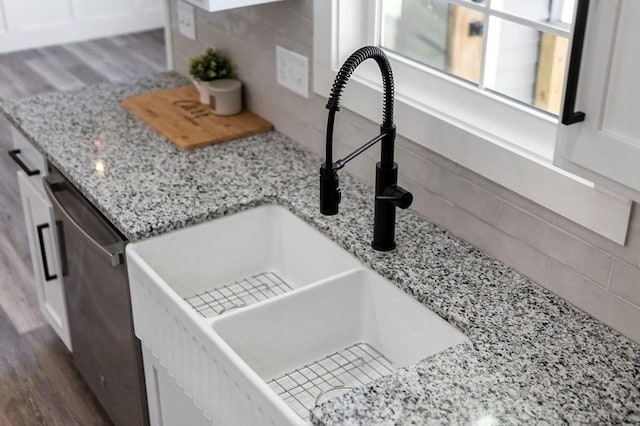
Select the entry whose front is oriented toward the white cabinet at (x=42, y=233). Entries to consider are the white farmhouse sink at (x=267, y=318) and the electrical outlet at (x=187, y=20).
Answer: the electrical outlet

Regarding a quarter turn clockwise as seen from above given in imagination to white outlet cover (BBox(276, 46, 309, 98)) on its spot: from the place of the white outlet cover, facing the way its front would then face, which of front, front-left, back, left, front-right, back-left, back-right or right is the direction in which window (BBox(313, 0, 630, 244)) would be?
back

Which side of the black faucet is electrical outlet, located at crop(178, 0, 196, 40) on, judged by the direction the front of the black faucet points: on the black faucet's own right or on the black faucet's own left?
on the black faucet's own right

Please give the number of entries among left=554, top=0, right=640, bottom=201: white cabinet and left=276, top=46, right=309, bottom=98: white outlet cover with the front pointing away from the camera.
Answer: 0

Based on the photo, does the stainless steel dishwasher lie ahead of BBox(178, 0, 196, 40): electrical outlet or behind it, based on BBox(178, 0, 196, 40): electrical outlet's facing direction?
ahead

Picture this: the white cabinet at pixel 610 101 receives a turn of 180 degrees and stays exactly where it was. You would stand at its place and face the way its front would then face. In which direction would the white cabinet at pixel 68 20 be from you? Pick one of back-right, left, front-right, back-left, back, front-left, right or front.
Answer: left

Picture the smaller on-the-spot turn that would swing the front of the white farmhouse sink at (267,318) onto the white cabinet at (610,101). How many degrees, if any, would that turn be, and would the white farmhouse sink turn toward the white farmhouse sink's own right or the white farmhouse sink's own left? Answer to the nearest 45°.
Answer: approximately 90° to the white farmhouse sink's own left

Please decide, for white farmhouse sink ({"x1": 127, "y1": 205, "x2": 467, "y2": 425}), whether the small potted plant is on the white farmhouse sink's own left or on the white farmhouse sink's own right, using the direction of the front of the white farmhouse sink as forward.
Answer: on the white farmhouse sink's own right

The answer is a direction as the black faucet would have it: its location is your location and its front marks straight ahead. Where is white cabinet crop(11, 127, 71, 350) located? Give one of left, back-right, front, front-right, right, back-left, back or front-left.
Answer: right

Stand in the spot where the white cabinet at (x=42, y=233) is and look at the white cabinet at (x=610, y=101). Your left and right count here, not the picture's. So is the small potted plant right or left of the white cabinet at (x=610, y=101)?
left

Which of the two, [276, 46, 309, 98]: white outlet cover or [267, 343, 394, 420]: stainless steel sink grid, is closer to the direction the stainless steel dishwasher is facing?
the stainless steel sink grid

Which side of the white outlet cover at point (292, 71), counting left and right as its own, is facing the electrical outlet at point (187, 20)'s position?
right

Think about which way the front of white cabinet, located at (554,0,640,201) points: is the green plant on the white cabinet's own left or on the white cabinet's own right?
on the white cabinet's own right

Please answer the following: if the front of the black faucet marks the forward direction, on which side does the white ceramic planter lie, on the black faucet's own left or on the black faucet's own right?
on the black faucet's own right

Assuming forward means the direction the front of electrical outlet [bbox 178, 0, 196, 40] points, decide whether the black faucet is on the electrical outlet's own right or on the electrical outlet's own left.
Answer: on the electrical outlet's own left

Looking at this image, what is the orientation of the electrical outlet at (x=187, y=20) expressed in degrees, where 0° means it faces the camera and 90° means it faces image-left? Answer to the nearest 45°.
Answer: approximately 45°
